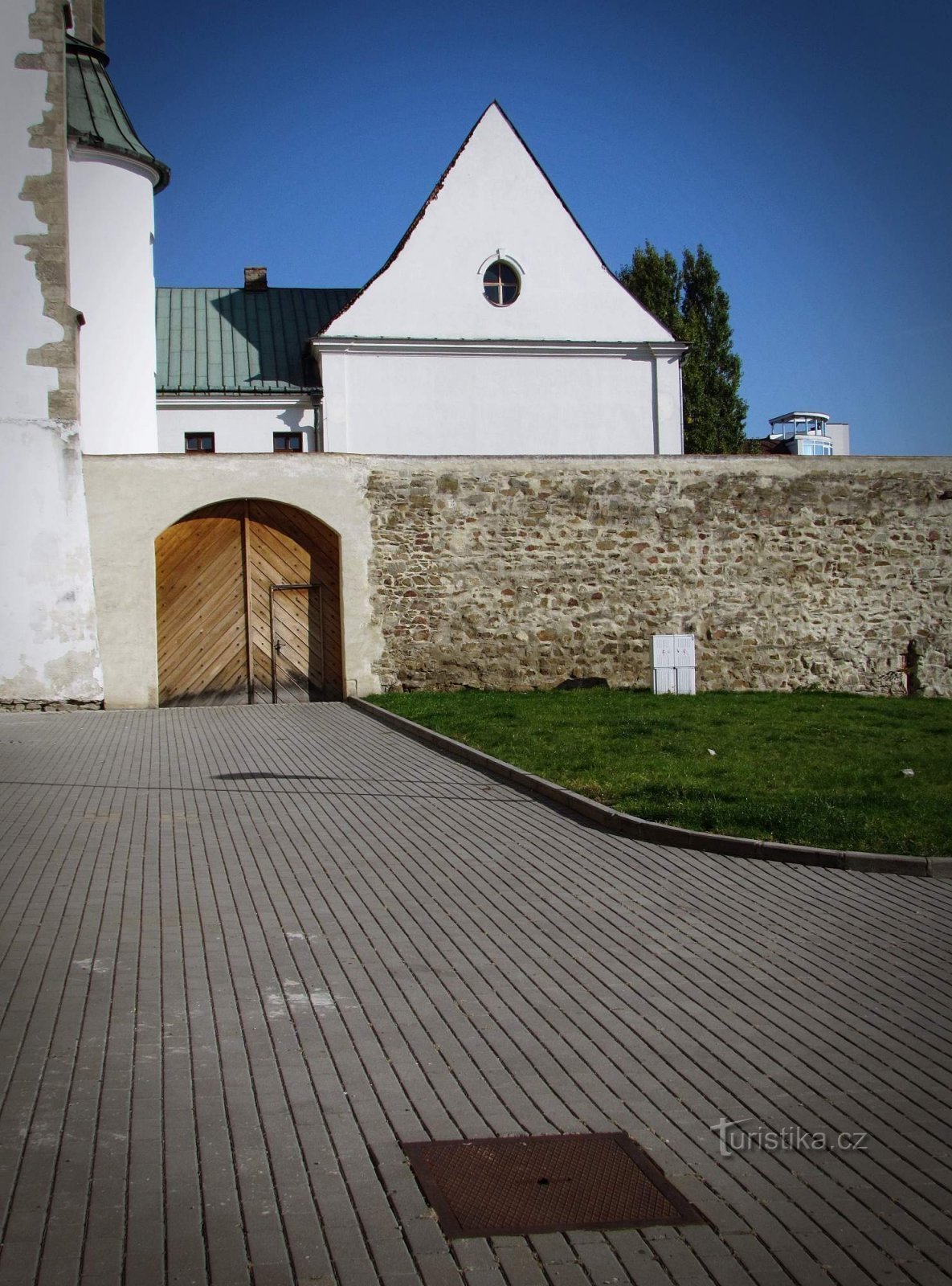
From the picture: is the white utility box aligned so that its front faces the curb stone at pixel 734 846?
yes

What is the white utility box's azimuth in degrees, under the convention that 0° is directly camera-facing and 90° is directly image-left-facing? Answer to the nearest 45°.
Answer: approximately 0°

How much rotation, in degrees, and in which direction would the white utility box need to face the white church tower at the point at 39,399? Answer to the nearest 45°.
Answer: approximately 90° to its right

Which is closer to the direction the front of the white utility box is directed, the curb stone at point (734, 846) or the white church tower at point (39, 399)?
the curb stone

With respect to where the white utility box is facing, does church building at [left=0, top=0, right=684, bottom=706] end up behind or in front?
behind

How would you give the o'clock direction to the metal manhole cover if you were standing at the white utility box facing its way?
The metal manhole cover is roughly at 12 o'clock from the white utility box.

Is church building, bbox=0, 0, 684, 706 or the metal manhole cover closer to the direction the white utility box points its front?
the metal manhole cover

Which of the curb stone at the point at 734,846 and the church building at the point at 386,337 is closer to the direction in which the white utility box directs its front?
the curb stone

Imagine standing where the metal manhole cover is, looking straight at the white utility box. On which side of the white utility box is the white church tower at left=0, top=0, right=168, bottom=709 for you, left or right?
left

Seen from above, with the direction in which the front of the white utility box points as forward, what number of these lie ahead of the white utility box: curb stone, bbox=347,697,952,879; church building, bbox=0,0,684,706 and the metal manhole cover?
2
